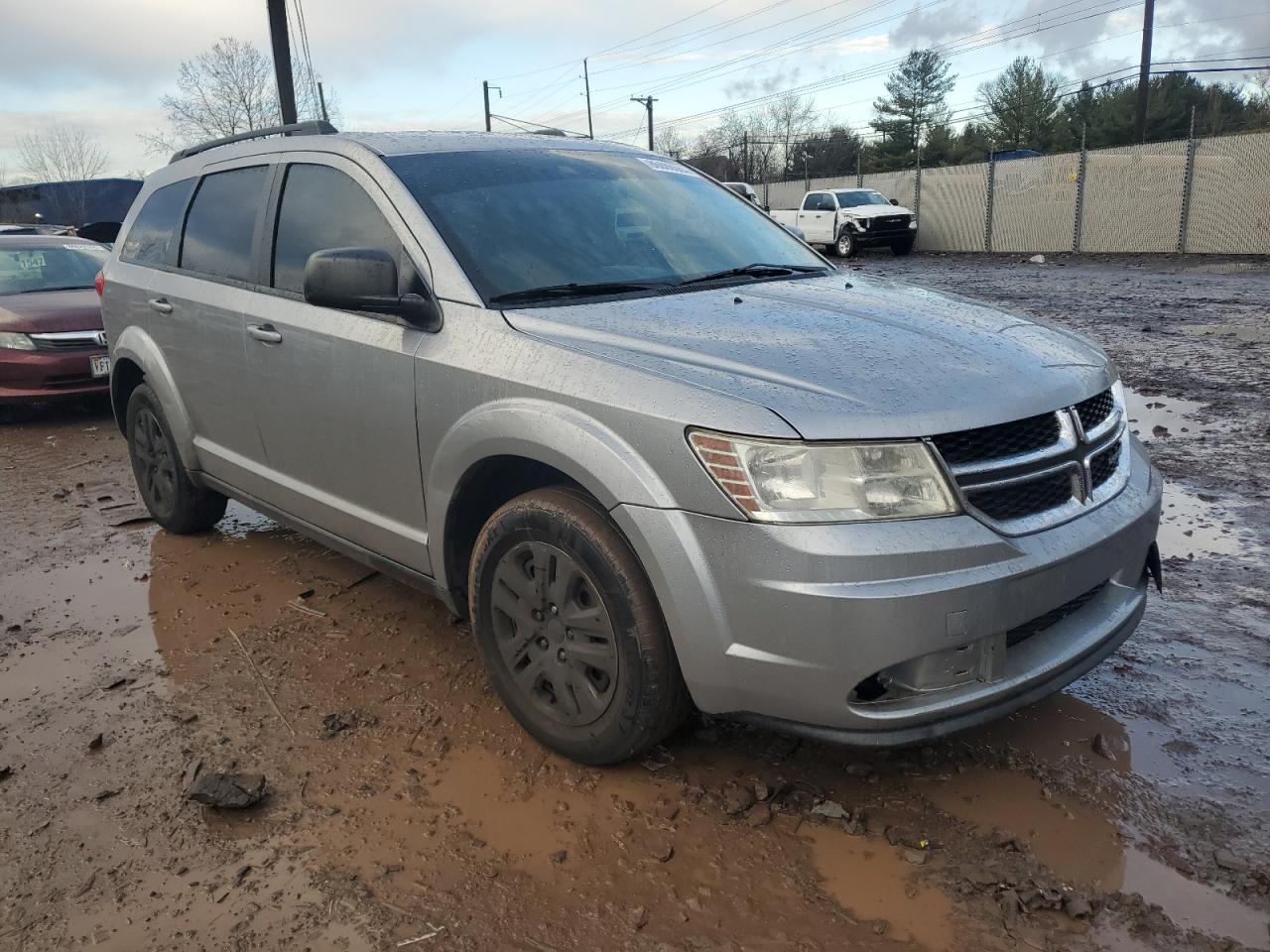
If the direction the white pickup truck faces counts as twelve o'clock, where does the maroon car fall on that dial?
The maroon car is roughly at 2 o'clock from the white pickup truck.

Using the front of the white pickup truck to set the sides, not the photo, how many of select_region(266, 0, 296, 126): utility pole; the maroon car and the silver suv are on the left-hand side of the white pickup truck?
0

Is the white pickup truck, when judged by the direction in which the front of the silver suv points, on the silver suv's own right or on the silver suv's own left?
on the silver suv's own left

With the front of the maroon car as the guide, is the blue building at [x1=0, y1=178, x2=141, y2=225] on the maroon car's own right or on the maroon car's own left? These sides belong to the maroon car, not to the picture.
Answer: on the maroon car's own left

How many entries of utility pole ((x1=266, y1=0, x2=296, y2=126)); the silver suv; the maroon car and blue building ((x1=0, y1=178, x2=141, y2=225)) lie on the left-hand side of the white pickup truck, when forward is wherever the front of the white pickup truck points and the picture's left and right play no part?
0

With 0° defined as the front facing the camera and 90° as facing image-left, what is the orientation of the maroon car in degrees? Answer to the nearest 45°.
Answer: approximately 315°

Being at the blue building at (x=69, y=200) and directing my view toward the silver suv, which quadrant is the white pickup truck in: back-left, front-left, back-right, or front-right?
front-left

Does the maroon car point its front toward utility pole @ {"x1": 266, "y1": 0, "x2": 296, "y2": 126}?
no

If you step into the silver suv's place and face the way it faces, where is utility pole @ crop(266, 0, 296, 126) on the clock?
The utility pole is roughly at 7 o'clock from the silver suv.

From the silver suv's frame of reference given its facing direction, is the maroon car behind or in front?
behind

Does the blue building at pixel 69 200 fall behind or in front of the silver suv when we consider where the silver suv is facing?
behind

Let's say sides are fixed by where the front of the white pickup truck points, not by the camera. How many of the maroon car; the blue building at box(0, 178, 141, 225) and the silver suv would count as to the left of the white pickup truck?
0

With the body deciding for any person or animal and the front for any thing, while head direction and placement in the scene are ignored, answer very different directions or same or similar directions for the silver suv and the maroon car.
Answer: same or similar directions

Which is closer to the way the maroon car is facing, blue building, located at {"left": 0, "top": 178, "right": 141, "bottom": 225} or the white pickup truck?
the white pickup truck

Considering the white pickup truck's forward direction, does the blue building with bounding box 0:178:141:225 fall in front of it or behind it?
behind

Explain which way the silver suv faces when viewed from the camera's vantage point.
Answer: facing the viewer and to the right of the viewer

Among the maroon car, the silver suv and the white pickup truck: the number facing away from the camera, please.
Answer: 0

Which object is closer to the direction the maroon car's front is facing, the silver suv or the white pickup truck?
the silver suv

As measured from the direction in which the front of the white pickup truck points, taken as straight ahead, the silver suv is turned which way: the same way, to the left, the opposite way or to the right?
the same way
